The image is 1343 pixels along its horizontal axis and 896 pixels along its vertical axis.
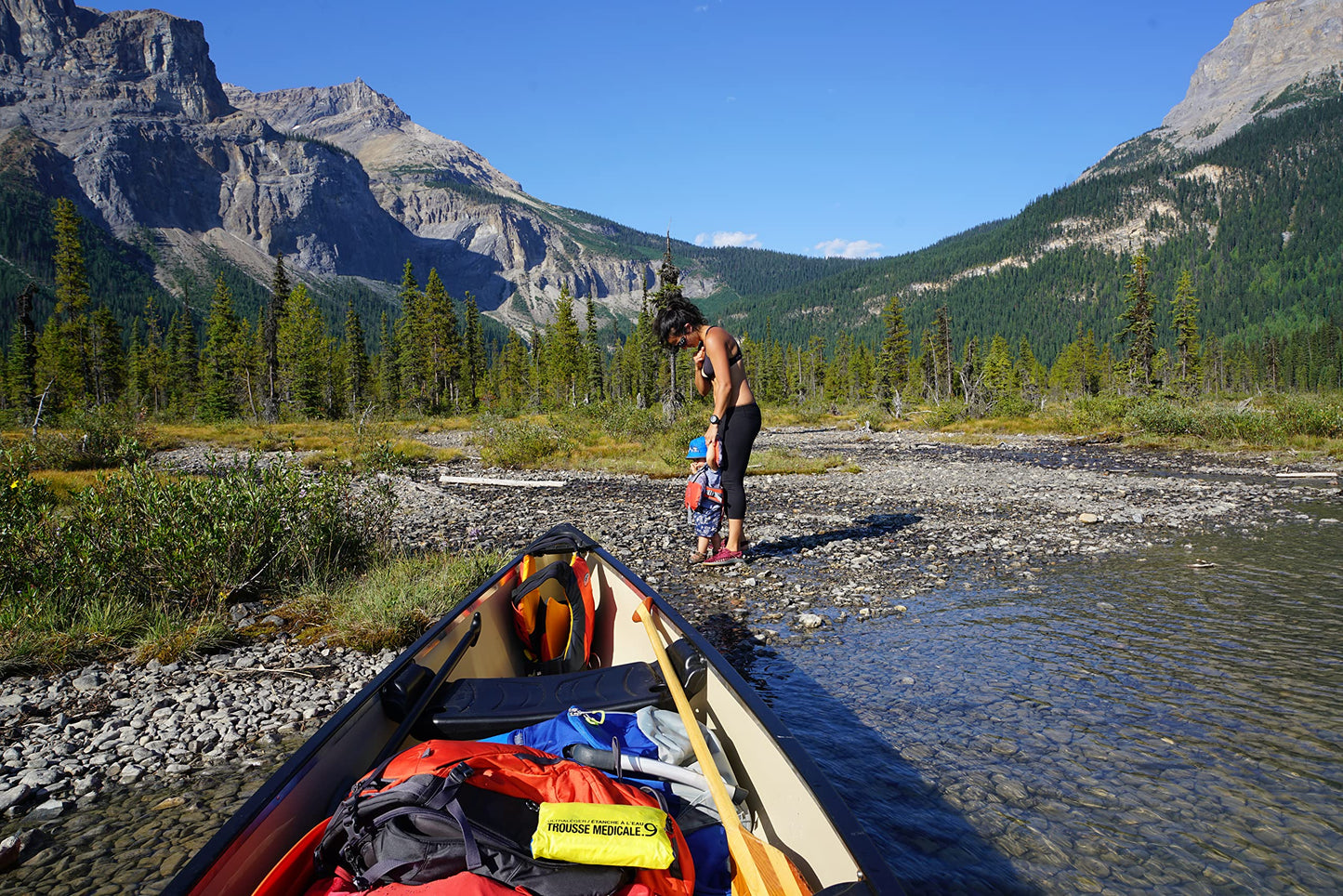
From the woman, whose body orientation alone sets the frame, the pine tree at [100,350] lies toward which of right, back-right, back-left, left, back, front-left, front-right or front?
front-right

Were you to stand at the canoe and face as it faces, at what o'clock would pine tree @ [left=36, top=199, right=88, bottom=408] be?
The pine tree is roughly at 11 o'clock from the canoe.

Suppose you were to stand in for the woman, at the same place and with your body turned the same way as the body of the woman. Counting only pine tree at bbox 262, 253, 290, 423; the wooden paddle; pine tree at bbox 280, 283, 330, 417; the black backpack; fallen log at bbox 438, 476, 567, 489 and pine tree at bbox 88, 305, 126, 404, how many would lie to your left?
2

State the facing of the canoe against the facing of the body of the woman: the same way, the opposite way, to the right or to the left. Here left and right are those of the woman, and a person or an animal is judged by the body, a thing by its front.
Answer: to the right

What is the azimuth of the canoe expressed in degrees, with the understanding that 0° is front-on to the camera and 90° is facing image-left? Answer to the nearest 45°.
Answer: approximately 180°

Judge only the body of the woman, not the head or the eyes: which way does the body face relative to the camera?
to the viewer's left

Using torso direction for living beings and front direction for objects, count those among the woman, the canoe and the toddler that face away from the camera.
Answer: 1

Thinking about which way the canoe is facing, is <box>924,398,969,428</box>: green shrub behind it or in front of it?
in front

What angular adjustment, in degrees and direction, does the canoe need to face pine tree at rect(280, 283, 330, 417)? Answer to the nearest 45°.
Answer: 0° — it already faces it

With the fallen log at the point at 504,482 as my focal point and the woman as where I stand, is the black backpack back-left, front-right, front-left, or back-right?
back-left

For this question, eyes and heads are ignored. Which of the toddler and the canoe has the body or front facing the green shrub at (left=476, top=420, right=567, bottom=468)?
the canoe

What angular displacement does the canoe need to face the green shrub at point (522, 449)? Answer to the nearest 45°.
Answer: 0° — it already faces it

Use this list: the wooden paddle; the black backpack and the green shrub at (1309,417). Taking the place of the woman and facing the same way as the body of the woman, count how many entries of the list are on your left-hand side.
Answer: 2

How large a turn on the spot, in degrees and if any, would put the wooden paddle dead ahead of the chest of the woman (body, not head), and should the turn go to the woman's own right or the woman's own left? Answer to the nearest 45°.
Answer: approximately 90° to the woman's own left

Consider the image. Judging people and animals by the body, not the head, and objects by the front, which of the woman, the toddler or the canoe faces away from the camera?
the canoe

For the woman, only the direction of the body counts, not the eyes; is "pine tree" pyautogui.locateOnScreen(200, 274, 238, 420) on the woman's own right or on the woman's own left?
on the woman's own right

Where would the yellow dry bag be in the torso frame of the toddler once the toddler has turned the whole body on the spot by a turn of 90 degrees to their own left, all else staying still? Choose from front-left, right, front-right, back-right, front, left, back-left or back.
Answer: front-right
